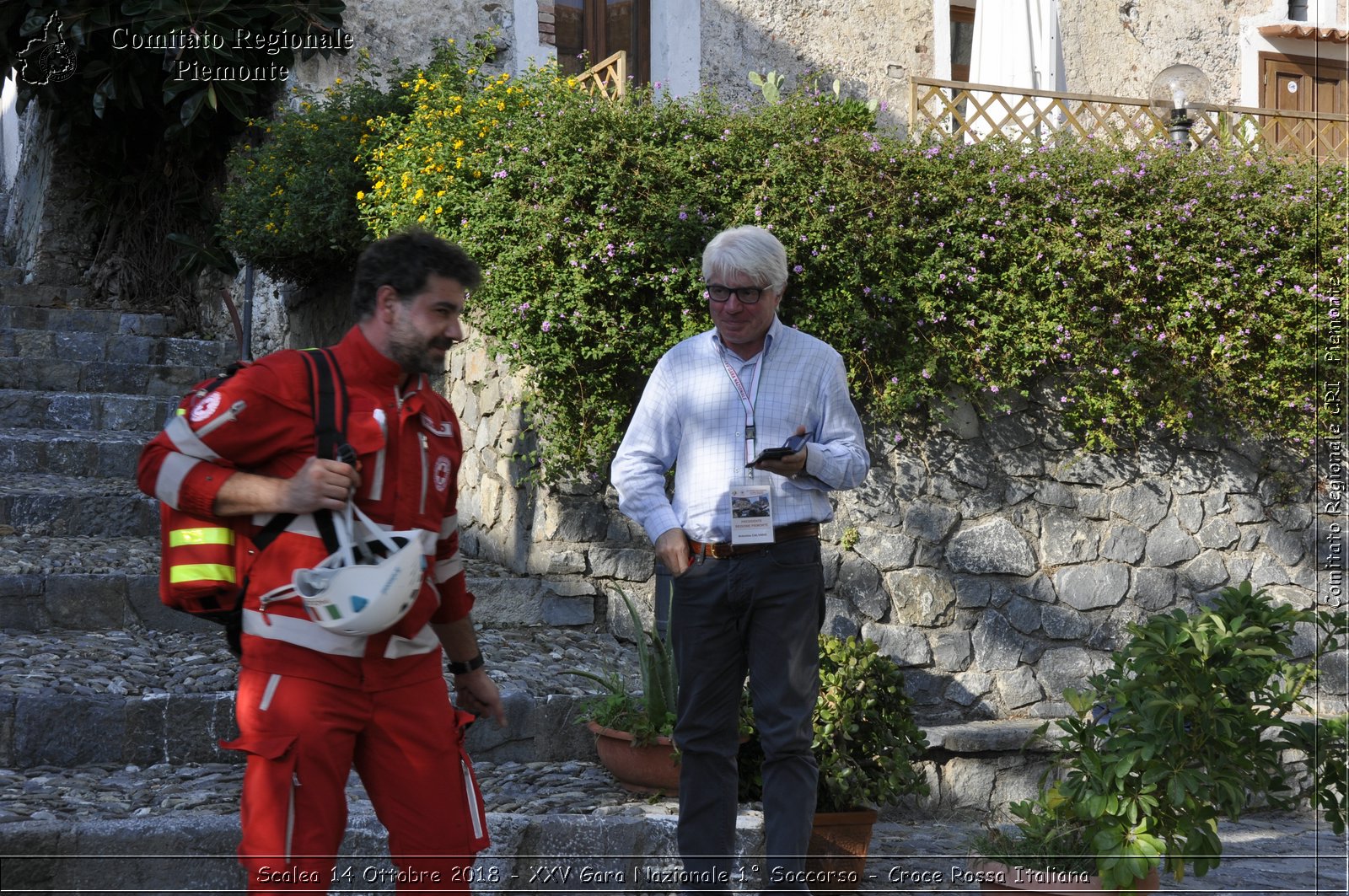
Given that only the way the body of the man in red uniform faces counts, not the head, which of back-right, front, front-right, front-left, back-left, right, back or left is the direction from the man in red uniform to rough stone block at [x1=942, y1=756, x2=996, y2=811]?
left

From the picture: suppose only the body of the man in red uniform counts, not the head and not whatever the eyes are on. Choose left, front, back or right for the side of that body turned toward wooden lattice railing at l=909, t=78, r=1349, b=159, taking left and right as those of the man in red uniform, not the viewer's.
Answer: left

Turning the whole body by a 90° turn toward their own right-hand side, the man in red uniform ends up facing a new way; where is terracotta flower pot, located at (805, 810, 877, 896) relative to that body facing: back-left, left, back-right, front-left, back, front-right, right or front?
back

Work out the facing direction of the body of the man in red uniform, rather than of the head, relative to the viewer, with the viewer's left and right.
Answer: facing the viewer and to the right of the viewer

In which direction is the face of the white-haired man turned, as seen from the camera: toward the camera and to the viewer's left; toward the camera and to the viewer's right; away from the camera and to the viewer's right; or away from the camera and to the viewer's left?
toward the camera and to the viewer's left

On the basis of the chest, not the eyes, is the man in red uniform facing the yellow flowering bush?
no

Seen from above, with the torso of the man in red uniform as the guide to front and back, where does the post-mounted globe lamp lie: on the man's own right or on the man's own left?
on the man's own left

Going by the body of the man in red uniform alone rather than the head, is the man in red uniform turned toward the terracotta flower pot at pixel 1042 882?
no

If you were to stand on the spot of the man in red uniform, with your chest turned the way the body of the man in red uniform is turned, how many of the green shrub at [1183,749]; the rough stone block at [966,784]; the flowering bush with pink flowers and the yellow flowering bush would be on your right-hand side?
0

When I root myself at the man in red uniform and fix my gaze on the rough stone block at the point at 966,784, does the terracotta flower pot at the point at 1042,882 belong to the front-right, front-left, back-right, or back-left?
front-right

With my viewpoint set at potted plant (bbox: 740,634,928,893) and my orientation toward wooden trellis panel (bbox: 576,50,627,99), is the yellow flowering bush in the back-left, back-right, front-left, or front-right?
front-left

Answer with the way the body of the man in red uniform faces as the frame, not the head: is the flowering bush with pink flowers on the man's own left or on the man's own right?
on the man's own left

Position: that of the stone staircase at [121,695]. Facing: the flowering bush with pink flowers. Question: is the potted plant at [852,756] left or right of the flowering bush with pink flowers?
right
